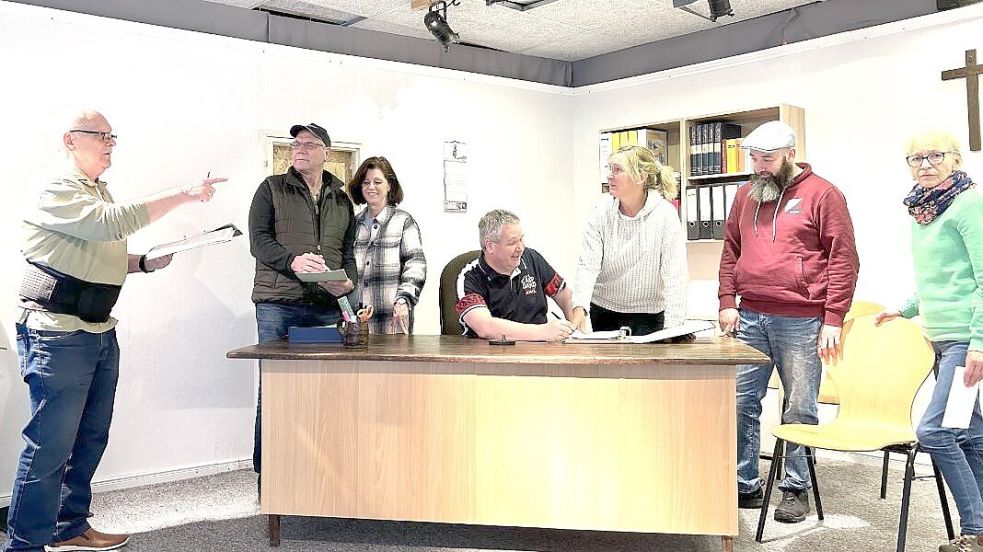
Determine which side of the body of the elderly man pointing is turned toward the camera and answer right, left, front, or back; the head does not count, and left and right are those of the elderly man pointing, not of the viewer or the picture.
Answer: right

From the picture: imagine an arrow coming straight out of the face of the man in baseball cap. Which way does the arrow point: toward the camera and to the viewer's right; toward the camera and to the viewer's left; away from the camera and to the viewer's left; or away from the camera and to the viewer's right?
toward the camera and to the viewer's left

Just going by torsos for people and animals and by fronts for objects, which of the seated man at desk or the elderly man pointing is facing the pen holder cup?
the elderly man pointing

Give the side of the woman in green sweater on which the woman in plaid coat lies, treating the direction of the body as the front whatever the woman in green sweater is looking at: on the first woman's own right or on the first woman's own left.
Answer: on the first woman's own right

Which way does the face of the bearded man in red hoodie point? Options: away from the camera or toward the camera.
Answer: toward the camera

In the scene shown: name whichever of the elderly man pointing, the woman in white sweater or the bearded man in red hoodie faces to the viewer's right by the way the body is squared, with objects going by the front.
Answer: the elderly man pointing

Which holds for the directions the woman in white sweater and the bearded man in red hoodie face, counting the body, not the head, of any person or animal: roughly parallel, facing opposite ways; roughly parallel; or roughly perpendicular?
roughly parallel

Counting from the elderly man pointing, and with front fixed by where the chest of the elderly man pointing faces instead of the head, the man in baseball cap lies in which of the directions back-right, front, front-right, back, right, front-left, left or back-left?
front-left

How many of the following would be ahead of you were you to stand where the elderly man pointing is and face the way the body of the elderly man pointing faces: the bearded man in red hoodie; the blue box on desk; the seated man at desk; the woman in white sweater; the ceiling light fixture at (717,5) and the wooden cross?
6

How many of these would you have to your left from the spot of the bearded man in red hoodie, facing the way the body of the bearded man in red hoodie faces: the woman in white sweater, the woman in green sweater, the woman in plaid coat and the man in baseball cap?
1

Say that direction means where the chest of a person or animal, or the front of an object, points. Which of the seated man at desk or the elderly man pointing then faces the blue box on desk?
the elderly man pointing

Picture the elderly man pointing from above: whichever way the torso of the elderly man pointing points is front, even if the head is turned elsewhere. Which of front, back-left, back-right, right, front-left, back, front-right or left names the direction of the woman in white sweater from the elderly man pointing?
front

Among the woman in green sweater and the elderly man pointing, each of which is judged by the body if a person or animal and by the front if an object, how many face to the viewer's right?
1

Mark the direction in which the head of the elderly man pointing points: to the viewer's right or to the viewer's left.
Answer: to the viewer's right

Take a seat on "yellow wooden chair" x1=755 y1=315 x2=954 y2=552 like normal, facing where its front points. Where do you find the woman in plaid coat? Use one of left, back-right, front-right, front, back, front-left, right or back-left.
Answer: front-right

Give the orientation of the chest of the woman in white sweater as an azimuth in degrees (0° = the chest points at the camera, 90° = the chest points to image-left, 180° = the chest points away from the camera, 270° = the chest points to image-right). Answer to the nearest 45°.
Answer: approximately 45°
